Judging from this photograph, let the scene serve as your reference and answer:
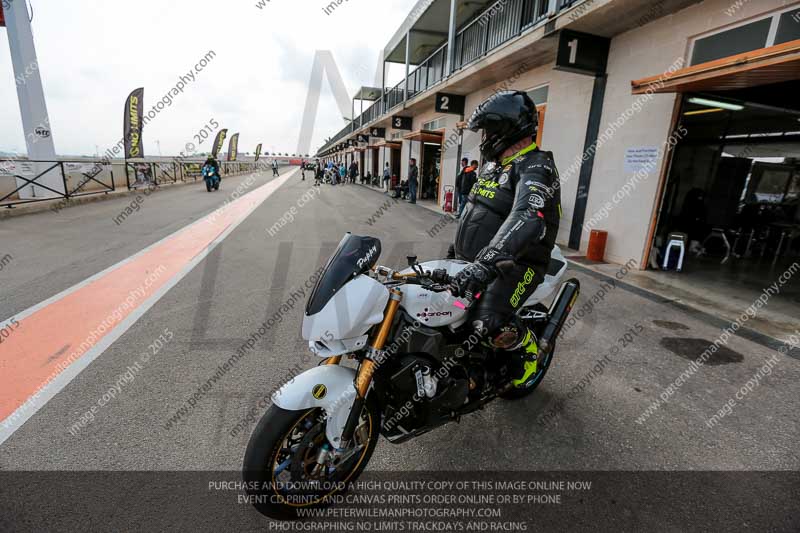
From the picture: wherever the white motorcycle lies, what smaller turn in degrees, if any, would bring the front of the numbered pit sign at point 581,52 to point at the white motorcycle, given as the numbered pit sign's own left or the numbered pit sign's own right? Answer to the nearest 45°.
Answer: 0° — it already faces it

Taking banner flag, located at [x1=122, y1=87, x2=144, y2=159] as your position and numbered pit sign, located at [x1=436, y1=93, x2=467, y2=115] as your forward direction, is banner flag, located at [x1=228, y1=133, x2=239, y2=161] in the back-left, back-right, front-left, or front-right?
back-left

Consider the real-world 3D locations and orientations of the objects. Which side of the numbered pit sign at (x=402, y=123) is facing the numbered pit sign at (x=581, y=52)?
front

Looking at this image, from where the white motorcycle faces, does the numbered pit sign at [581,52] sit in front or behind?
behind

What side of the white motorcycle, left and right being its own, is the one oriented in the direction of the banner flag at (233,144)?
right

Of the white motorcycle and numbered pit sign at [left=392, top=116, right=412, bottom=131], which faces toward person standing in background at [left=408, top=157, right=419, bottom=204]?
the numbered pit sign

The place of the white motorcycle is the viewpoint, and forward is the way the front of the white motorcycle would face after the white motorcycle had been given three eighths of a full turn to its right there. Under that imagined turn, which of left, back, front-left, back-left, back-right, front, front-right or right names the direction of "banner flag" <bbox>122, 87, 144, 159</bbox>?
front-left

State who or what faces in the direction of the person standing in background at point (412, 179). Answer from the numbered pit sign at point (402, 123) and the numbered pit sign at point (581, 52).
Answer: the numbered pit sign at point (402, 123)

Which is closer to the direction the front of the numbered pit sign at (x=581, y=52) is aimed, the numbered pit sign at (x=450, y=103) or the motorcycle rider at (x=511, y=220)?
the motorcycle rider

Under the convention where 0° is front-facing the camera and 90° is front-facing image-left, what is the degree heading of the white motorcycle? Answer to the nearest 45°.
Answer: approximately 45°

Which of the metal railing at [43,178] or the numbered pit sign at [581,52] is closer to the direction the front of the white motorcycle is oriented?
the metal railing

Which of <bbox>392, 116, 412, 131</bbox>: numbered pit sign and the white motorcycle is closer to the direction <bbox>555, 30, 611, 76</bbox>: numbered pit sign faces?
the white motorcycle

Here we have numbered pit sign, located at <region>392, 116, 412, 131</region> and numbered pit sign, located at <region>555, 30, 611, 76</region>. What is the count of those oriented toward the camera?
2

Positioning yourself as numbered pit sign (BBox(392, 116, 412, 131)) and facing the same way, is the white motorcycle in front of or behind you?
in front

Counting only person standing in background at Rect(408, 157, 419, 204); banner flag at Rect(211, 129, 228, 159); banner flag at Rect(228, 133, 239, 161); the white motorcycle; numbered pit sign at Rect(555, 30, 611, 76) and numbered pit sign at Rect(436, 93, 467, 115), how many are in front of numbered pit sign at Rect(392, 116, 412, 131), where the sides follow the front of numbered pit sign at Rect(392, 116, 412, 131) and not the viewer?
4

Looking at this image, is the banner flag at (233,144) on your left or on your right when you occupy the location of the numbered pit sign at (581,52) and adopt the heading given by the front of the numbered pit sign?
on your right
